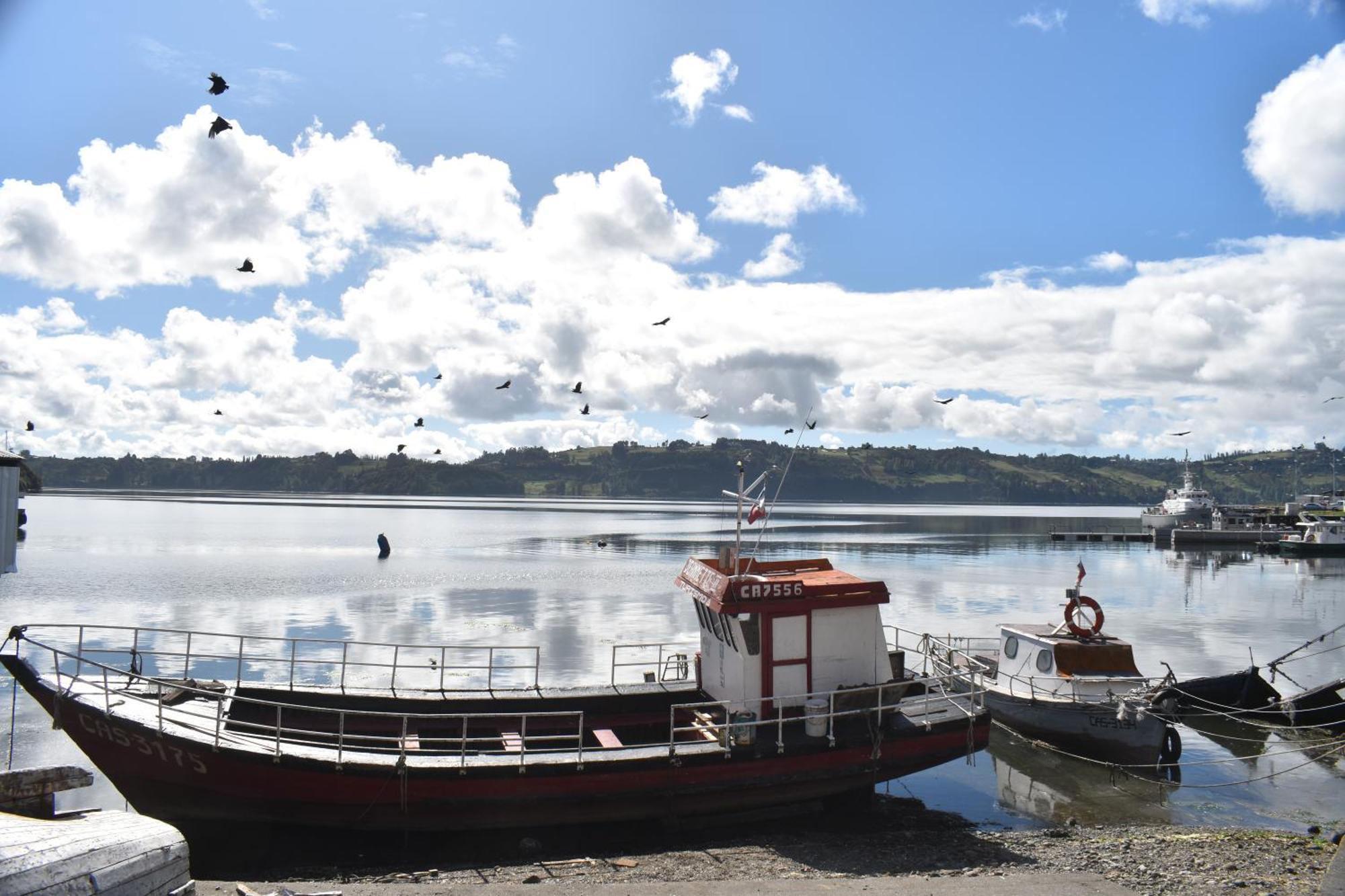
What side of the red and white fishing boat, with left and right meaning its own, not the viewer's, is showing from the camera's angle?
left

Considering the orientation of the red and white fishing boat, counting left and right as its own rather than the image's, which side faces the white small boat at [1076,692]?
back

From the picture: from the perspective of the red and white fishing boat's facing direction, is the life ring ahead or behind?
behind
